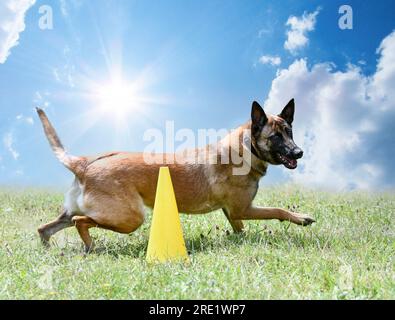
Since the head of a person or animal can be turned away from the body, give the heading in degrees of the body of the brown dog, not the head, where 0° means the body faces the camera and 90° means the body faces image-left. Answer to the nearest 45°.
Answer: approximately 270°

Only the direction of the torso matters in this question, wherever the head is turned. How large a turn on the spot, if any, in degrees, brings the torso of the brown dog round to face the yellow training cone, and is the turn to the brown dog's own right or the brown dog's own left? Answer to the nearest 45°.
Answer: approximately 90° to the brown dog's own right
